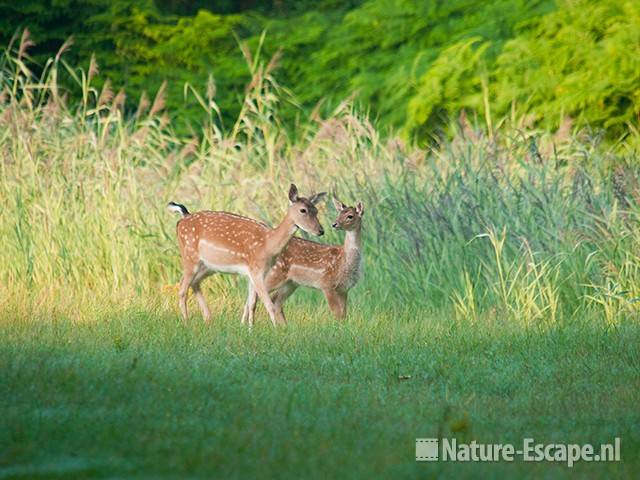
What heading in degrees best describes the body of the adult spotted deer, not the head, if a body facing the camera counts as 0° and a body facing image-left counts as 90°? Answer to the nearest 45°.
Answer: approximately 270°
